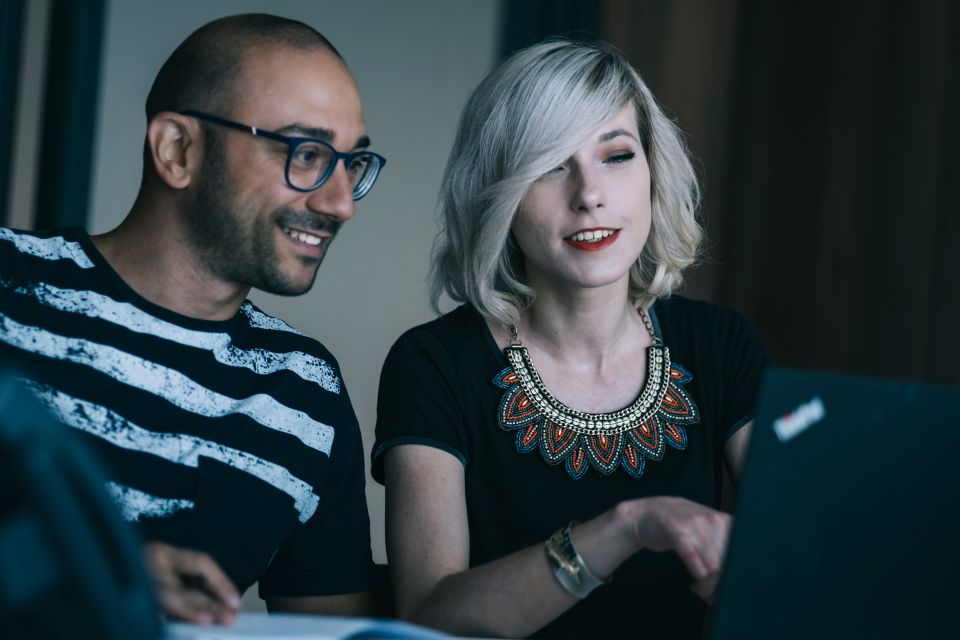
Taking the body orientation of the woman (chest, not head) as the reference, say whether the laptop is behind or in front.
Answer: in front

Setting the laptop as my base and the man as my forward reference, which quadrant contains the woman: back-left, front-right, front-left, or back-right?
front-right

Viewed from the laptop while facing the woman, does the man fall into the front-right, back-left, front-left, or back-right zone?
front-left

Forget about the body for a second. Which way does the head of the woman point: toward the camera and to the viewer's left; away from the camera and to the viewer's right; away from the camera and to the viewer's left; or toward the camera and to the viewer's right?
toward the camera and to the viewer's right

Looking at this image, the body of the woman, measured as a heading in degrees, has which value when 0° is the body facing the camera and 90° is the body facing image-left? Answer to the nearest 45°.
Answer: approximately 0°

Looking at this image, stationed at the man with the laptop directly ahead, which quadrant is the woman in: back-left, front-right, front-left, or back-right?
front-left

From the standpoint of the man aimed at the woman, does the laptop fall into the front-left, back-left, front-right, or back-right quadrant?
front-right
